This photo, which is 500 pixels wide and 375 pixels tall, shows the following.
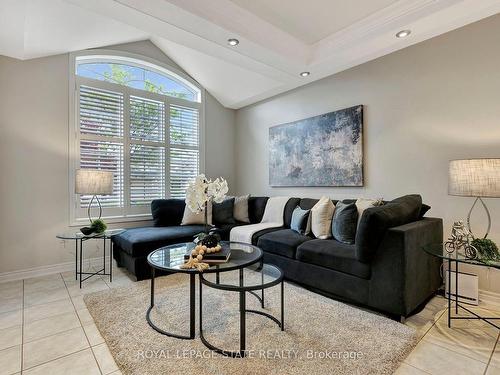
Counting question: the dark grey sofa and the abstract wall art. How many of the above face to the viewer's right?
0

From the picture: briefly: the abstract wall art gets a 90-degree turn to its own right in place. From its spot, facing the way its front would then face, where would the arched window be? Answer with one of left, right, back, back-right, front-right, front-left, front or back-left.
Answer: front-left

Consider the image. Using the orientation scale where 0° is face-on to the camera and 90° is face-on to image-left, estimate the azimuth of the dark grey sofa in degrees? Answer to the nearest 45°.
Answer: approximately 45°

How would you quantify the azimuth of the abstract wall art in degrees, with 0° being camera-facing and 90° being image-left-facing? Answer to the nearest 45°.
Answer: approximately 45°

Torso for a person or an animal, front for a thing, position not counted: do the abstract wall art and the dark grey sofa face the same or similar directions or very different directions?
same or similar directions

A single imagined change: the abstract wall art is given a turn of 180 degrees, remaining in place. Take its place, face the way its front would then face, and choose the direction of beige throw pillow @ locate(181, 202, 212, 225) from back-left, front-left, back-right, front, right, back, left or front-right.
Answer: back-left

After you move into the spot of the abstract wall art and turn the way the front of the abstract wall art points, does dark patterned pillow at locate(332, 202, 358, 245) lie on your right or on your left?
on your left
